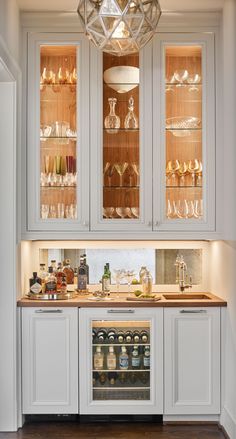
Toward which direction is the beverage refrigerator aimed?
toward the camera

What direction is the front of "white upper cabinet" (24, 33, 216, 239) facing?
toward the camera

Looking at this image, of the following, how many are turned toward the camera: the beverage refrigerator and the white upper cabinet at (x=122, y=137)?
2

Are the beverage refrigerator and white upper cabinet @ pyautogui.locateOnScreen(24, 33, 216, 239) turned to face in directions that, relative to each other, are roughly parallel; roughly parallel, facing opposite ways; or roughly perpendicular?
roughly parallel
